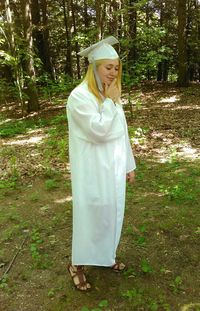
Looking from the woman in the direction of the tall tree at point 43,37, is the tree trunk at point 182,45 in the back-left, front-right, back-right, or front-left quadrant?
front-right

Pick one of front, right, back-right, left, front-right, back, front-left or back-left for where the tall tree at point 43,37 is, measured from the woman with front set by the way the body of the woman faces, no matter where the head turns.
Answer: back-left

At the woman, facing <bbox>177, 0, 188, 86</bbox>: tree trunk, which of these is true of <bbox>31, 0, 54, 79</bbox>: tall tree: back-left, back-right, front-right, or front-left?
front-left

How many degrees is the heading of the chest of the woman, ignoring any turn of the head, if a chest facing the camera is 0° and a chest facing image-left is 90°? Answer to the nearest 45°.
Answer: approximately 315°

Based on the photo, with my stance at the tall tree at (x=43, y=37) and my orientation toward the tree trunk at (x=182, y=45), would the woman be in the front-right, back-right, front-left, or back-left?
front-right

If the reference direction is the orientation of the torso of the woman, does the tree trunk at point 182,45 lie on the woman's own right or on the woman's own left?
on the woman's own left

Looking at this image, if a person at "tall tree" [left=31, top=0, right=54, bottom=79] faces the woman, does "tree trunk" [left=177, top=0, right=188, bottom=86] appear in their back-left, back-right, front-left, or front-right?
front-left
